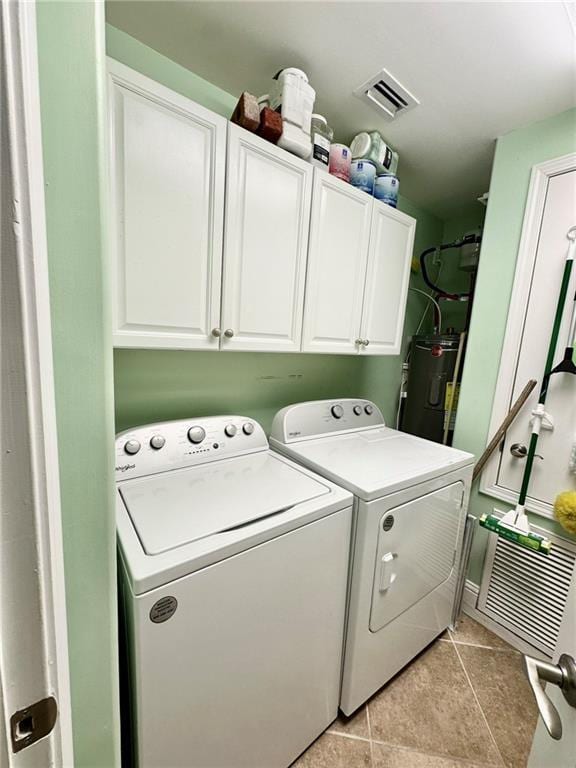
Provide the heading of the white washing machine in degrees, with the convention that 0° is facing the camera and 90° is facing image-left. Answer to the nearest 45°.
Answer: approximately 315°

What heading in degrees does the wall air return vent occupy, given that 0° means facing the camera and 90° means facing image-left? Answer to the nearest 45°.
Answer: approximately 45°

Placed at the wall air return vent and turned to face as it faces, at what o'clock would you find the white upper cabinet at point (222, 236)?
The white upper cabinet is roughly at 12 o'clock from the wall air return vent.

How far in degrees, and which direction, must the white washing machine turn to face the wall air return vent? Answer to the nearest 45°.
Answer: approximately 45° to its left

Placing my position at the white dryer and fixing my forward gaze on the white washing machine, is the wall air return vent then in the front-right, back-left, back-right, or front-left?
back-left

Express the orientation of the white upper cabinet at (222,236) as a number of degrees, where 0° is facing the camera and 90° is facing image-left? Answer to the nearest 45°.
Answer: approximately 315°

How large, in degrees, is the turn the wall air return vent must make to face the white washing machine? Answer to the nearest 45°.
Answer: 0° — it already faces it
